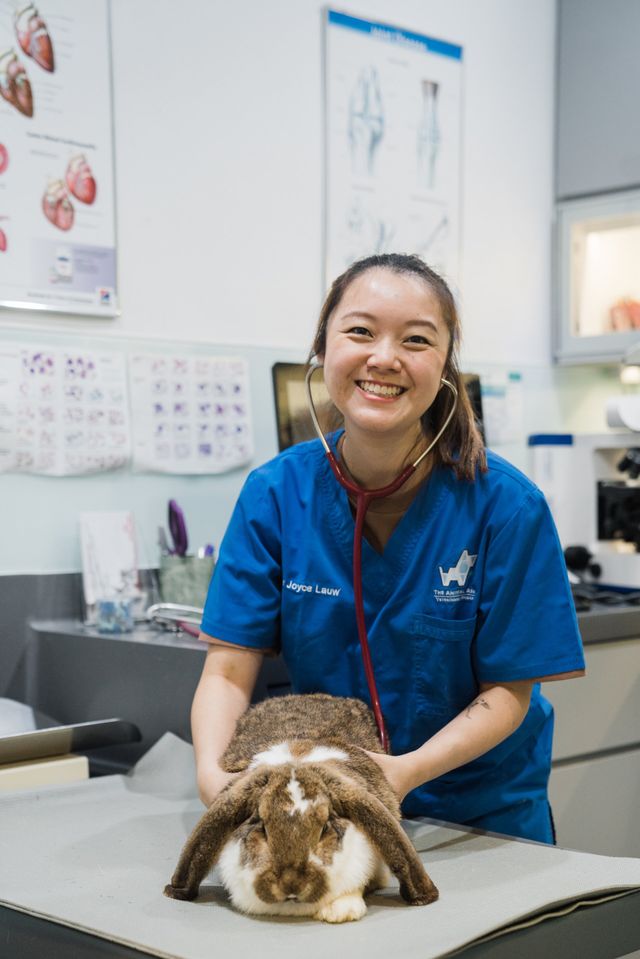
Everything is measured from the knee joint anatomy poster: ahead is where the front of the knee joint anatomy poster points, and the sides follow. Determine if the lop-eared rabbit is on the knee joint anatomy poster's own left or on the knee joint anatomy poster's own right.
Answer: on the knee joint anatomy poster's own right

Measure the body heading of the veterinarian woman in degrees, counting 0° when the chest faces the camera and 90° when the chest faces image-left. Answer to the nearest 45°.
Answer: approximately 0°

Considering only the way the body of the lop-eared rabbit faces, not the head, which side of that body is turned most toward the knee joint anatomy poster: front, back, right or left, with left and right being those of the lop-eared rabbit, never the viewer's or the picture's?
back

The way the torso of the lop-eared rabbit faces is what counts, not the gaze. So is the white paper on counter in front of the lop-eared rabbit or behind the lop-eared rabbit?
behind

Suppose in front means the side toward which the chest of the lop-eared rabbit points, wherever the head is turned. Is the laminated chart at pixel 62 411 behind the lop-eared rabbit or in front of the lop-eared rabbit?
behind

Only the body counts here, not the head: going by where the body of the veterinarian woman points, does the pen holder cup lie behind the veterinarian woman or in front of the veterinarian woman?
behind
